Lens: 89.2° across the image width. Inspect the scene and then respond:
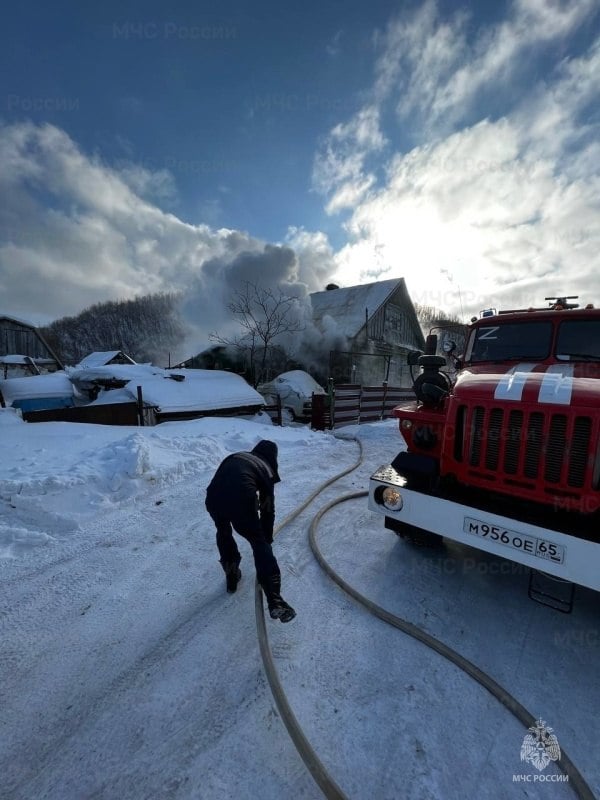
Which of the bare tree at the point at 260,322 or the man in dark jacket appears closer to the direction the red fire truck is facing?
the man in dark jacket

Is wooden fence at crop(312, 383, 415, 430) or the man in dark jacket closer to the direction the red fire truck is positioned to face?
the man in dark jacket

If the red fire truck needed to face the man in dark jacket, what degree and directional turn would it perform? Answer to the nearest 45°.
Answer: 0° — it already faces them

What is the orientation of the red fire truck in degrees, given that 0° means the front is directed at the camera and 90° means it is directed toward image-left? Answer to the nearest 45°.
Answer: approximately 45°

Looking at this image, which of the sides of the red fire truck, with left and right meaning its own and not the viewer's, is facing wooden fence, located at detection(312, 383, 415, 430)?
right
